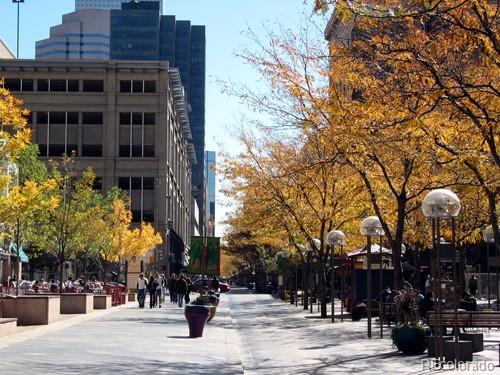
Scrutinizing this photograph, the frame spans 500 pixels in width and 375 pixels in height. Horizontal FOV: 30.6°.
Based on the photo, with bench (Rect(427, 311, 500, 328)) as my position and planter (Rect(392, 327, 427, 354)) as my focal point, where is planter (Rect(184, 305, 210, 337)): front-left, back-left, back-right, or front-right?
front-right

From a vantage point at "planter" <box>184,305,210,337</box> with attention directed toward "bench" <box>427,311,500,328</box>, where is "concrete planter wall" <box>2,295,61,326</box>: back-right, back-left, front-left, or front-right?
back-left
